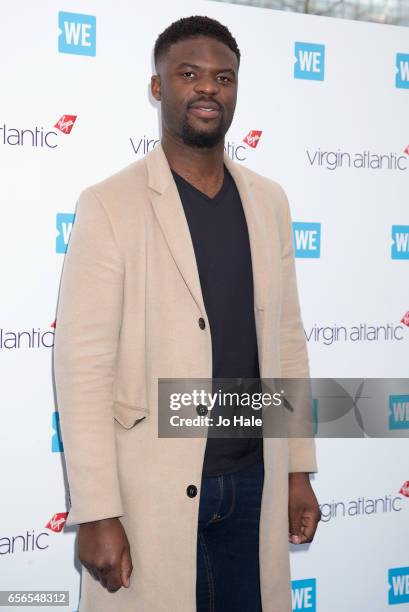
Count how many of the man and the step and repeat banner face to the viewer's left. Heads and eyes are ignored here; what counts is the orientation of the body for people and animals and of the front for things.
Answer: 0

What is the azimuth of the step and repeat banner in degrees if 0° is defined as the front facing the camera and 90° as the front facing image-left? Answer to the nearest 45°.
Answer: approximately 315°

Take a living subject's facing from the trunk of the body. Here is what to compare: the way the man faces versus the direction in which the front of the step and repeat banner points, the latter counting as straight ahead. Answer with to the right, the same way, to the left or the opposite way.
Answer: the same way

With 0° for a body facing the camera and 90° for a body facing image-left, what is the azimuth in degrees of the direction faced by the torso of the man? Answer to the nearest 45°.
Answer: approximately 315°
